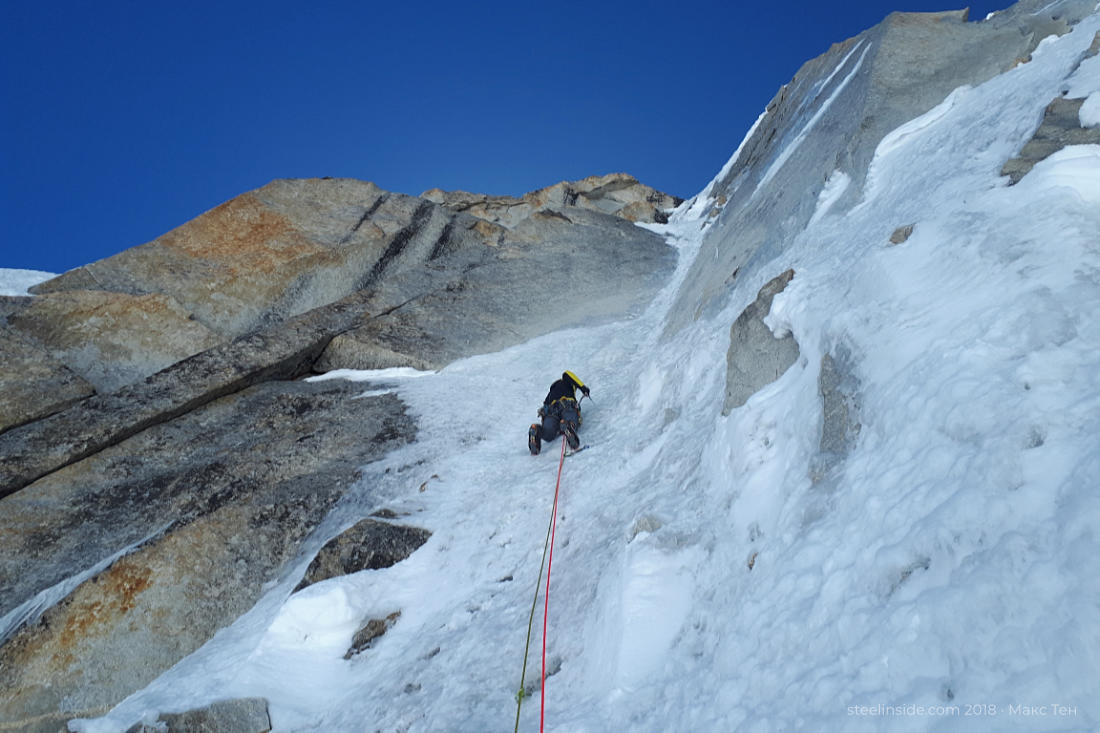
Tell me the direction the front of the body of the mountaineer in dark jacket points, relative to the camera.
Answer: away from the camera

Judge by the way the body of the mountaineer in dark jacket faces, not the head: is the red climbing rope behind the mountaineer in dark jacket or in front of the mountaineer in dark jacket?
behind

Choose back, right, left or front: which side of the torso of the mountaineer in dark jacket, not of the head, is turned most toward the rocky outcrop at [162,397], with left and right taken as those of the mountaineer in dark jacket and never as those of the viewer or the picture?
left

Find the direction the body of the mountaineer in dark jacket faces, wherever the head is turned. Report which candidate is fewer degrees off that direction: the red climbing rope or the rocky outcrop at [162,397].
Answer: the rocky outcrop

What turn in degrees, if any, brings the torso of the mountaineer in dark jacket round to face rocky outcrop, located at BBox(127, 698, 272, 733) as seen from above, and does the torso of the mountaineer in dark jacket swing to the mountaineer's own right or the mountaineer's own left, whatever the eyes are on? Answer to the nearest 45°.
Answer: approximately 135° to the mountaineer's own left

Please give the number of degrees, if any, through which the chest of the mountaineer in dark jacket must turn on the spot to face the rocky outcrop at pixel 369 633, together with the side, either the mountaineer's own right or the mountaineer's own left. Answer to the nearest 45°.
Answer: approximately 135° to the mountaineer's own left
